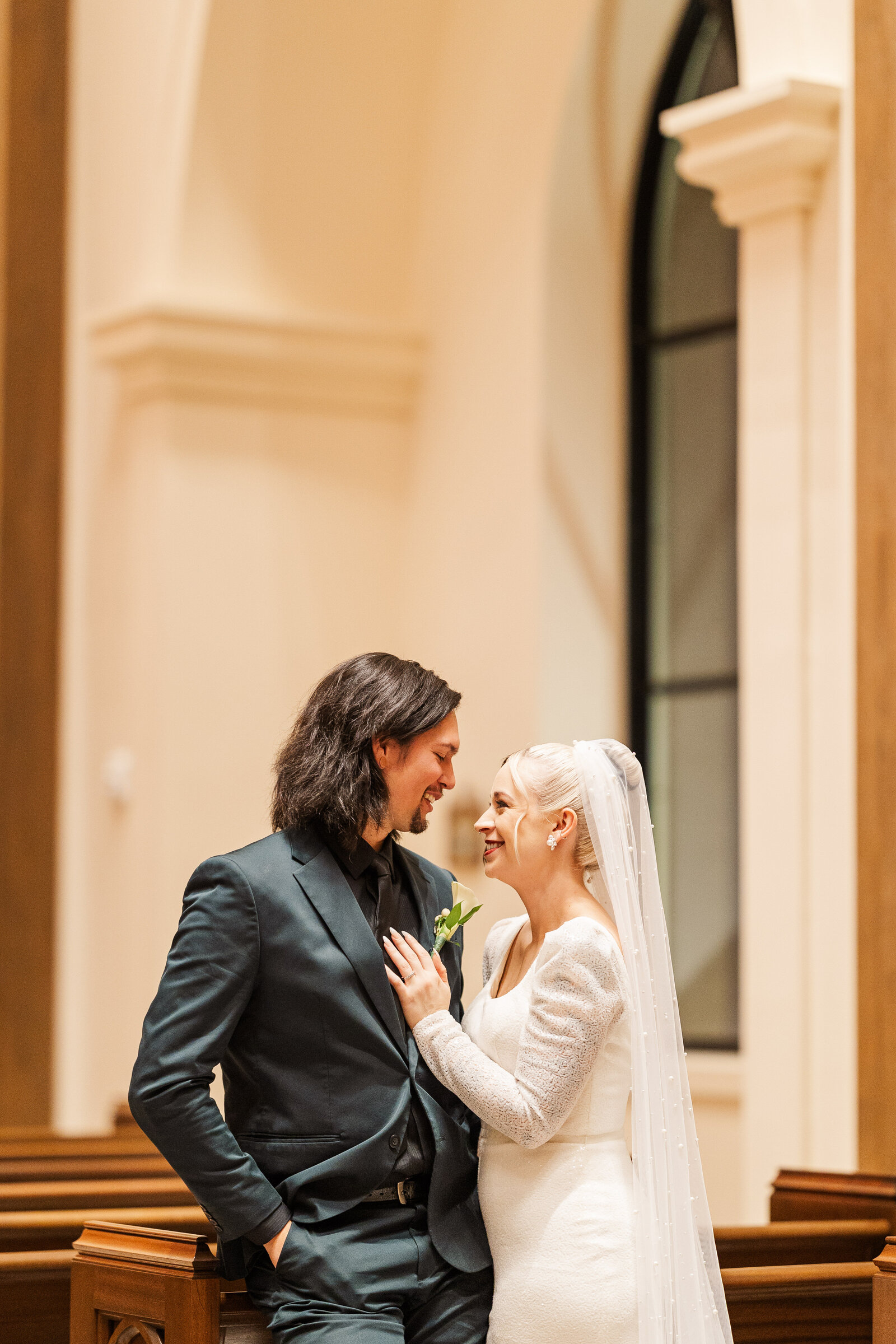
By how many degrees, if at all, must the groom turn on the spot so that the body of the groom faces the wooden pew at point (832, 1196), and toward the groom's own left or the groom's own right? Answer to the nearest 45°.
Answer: approximately 90° to the groom's own left

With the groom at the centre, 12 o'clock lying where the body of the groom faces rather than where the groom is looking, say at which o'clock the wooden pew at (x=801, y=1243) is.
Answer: The wooden pew is roughly at 9 o'clock from the groom.

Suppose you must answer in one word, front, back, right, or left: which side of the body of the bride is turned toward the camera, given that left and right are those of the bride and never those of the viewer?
left

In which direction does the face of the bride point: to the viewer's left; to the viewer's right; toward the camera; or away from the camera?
to the viewer's left

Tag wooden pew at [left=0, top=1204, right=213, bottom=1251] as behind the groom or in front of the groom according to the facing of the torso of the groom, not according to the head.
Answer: behind

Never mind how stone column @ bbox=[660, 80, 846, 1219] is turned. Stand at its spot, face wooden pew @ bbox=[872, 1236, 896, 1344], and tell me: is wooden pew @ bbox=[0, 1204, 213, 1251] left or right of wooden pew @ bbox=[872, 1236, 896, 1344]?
right

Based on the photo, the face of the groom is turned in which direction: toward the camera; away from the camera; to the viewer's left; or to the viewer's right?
to the viewer's right

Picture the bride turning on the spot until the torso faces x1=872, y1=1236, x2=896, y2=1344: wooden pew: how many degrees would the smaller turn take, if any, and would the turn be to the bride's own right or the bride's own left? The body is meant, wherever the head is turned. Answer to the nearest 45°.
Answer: approximately 135° to the bride's own right

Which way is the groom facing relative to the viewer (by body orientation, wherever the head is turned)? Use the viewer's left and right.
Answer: facing the viewer and to the right of the viewer

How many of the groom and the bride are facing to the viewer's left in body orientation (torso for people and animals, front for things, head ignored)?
1

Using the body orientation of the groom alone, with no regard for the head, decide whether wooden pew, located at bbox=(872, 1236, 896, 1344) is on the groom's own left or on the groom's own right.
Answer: on the groom's own left

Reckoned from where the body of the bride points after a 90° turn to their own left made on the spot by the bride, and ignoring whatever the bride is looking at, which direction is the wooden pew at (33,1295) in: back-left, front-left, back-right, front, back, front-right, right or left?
back-right

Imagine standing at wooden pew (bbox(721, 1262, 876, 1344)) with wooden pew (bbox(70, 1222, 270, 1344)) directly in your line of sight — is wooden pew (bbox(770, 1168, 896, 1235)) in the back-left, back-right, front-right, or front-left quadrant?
back-right
